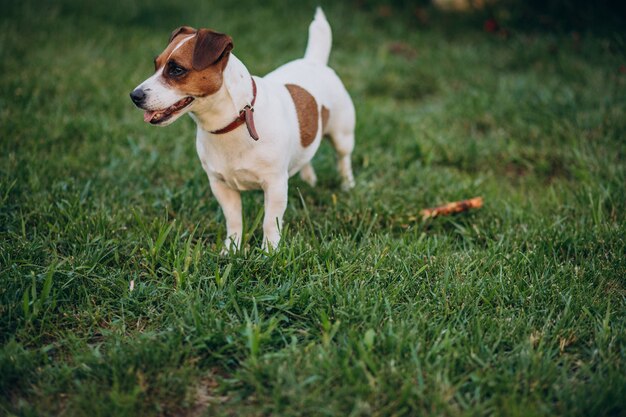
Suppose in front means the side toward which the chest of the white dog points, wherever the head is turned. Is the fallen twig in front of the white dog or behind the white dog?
behind

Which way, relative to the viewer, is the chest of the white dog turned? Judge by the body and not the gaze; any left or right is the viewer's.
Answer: facing the viewer and to the left of the viewer
